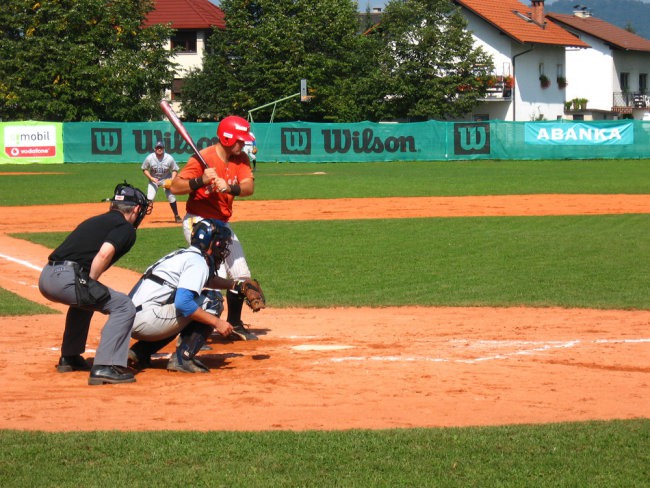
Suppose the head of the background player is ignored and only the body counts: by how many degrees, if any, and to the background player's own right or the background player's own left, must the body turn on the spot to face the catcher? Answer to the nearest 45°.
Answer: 0° — they already face them

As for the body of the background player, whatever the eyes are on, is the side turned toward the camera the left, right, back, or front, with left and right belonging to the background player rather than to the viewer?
front

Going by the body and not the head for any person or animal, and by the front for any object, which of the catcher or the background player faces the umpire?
the background player

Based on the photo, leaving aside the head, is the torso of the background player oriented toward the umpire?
yes

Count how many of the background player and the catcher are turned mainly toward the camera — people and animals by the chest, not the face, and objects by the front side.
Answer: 1

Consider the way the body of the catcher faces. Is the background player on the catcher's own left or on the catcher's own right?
on the catcher's own left

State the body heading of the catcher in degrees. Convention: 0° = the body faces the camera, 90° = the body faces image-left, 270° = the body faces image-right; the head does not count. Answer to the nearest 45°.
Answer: approximately 270°

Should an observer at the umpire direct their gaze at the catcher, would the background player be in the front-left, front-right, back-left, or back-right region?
front-left
